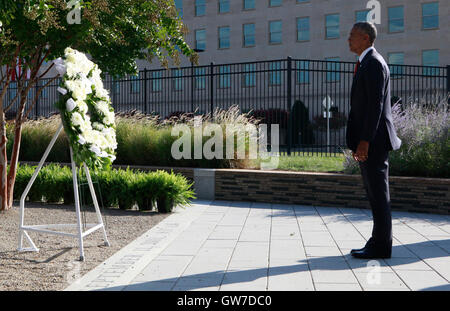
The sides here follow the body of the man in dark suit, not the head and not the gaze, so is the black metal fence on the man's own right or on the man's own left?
on the man's own right

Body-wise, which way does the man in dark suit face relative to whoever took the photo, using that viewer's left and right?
facing to the left of the viewer

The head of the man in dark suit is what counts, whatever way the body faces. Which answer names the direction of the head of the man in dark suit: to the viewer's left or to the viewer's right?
to the viewer's left

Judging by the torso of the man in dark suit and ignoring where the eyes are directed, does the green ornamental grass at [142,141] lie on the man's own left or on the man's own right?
on the man's own right

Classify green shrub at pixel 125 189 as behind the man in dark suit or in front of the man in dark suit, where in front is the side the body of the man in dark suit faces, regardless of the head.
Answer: in front

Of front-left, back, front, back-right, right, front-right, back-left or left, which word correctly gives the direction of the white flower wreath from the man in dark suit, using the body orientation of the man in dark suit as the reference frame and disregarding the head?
front

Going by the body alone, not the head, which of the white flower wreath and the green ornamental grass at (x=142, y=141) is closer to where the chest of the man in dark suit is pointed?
the white flower wreath

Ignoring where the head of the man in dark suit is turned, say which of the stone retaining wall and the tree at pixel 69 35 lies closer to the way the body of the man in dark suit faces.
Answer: the tree

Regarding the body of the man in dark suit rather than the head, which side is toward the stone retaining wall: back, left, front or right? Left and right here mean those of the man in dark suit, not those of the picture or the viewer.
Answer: right
